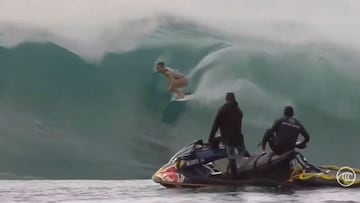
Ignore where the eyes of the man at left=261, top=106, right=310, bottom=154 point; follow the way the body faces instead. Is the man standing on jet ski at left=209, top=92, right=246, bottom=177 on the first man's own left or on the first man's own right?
on the first man's own left

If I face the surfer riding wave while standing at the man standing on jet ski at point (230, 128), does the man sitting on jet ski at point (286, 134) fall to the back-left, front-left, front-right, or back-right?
back-right

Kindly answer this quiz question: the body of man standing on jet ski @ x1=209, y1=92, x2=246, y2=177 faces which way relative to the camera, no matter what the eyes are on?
away from the camera

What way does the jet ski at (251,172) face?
to the viewer's left

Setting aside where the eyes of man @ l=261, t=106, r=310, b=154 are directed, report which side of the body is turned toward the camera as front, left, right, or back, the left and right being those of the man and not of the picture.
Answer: back

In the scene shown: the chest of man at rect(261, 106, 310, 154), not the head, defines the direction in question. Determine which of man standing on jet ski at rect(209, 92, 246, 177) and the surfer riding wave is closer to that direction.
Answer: the surfer riding wave

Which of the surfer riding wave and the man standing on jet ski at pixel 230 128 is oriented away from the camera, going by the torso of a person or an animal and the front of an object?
the man standing on jet ski
